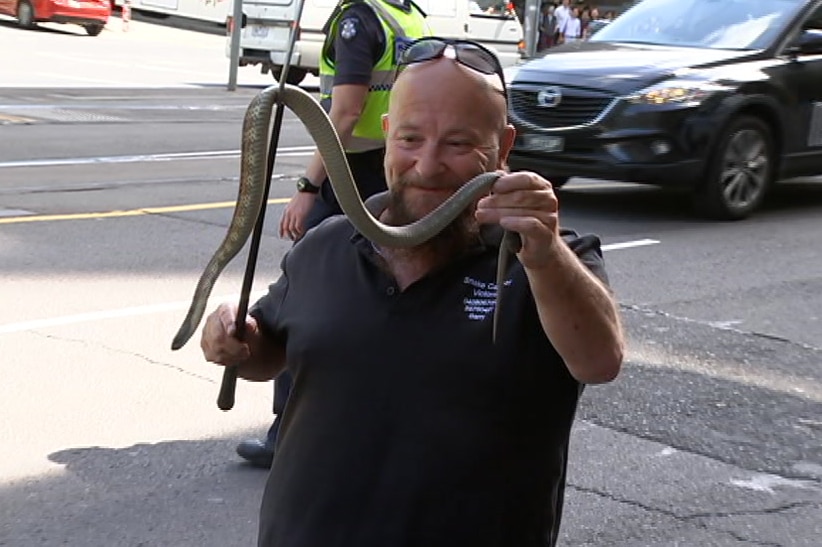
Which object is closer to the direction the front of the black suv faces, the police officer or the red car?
the police officer

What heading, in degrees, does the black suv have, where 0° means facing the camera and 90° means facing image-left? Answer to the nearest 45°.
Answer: approximately 45°

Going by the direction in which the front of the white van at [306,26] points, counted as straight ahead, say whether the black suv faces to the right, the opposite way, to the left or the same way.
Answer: the opposite way

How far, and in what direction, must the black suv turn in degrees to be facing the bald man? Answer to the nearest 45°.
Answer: approximately 45° to its left

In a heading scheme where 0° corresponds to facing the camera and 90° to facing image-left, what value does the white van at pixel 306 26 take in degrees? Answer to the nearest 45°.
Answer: approximately 225°

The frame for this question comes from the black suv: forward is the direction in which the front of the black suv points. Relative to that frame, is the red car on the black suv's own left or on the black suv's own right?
on the black suv's own right
